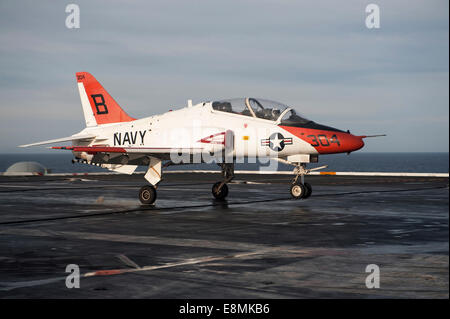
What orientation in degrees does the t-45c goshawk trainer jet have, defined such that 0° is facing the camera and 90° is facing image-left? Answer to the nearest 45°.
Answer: approximately 315°
